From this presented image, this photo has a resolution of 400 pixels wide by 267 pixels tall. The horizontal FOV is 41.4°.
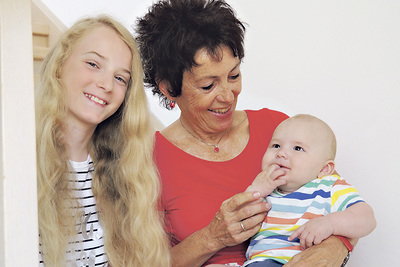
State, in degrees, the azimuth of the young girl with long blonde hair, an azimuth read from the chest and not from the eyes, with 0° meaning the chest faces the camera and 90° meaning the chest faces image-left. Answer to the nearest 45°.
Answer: approximately 0°

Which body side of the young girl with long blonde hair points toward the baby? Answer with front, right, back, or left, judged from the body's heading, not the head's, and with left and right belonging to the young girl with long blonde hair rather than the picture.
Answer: left

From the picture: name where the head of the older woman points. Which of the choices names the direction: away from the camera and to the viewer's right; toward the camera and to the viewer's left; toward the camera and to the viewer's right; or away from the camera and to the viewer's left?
toward the camera and to the viewer's right

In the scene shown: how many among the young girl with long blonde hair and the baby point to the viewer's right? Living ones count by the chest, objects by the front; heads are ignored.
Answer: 0

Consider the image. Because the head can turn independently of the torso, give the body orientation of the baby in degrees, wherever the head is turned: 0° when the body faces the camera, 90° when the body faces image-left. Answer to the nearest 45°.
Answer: approximately 45°
